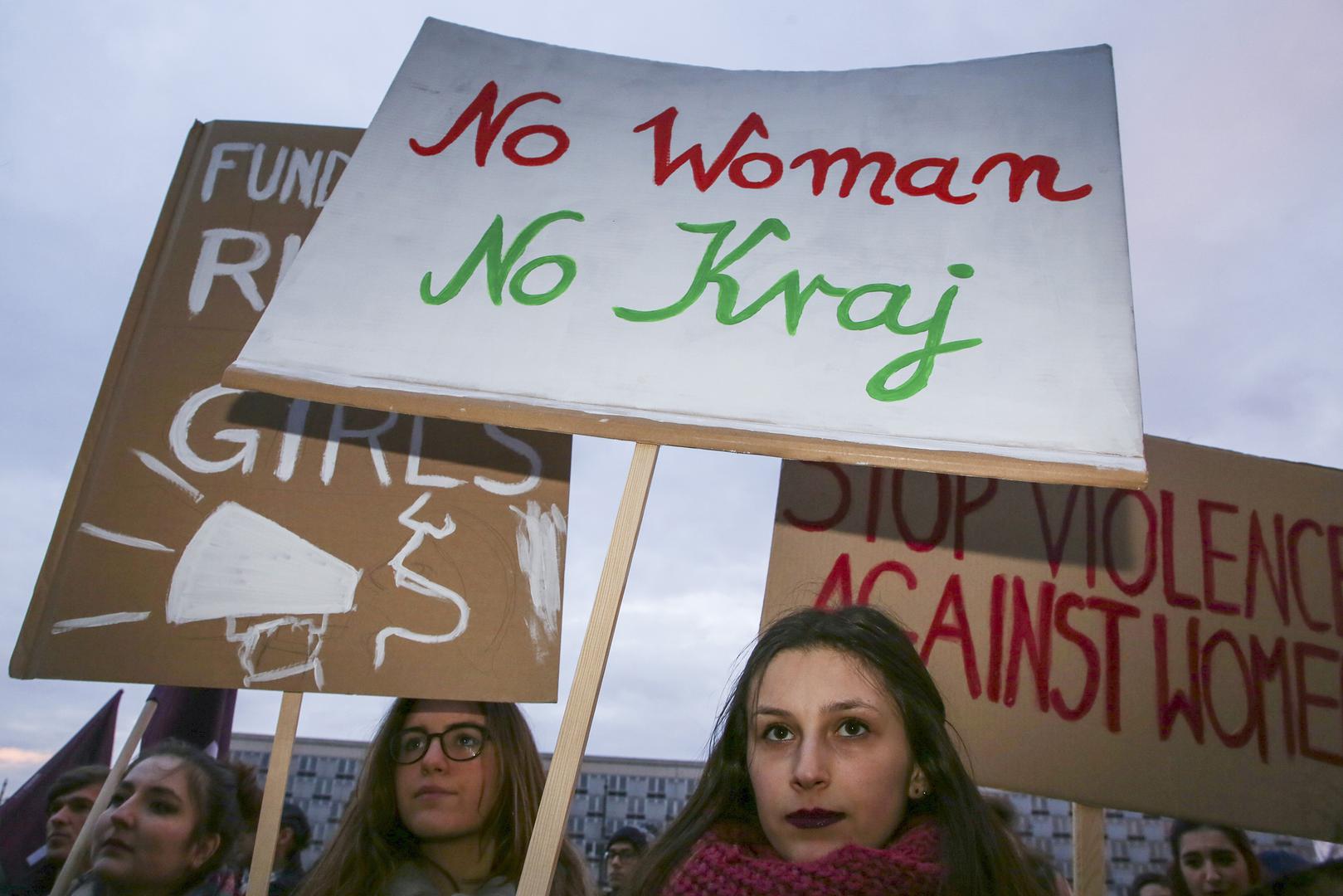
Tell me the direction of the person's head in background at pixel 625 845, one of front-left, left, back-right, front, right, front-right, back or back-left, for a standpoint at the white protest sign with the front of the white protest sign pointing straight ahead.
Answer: back

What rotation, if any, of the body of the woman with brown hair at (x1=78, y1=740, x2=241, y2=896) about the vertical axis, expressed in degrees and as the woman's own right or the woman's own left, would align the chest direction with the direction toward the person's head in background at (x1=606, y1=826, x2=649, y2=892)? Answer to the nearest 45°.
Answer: approximately 180°

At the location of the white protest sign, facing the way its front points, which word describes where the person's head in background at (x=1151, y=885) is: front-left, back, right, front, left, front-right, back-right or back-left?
back-left
